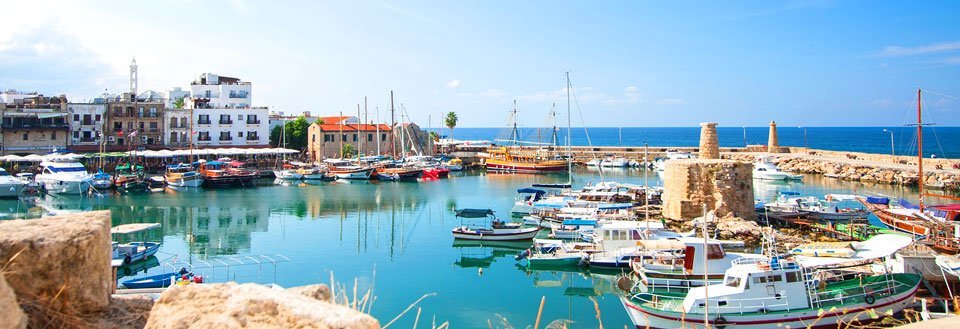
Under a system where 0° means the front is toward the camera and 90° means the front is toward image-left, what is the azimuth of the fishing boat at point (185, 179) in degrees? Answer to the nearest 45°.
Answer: approximately 315°

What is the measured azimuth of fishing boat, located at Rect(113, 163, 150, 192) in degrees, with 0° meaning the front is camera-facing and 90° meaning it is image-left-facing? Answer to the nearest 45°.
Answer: approximately 315°
